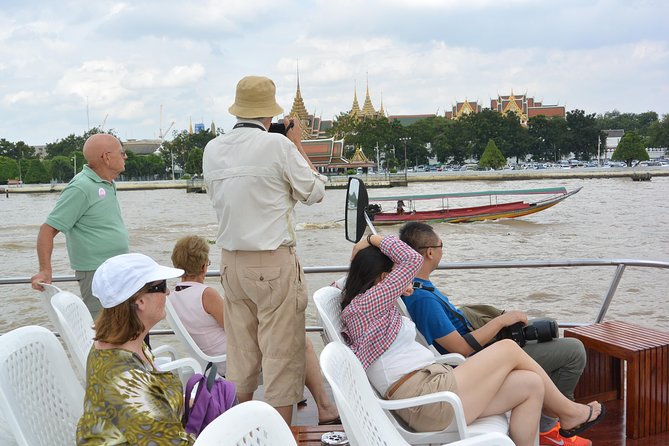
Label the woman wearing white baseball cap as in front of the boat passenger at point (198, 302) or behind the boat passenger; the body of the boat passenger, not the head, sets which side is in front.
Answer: behind

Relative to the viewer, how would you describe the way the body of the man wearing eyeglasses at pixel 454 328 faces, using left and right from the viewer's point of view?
facing to the right of the viewer

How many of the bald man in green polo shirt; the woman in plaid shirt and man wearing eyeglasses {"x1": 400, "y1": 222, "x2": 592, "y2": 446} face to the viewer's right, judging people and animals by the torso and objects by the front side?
3

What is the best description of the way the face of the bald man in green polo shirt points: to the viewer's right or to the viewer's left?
to the viewer's right

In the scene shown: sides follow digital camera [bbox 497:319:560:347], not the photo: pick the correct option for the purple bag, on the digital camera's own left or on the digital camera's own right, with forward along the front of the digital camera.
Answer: on the digital camera's own right

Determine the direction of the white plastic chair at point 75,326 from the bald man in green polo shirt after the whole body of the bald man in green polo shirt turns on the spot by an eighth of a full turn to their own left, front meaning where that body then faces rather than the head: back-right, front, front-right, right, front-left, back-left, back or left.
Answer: back-right

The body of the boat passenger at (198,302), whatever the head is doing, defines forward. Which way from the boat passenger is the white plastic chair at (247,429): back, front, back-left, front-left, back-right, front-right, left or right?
back-right

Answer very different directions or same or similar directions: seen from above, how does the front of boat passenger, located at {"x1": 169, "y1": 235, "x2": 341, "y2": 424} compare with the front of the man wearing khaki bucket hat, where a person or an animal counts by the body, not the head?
same or similar directions

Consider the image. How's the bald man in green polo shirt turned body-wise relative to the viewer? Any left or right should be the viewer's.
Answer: facing to the right of the viewer

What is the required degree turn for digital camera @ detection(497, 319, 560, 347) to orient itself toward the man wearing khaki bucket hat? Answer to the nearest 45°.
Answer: approximately 135° to its right

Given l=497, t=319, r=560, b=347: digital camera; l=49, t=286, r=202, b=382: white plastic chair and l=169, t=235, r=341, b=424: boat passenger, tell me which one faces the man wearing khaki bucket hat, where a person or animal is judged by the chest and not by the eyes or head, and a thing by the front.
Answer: the white plastic chair

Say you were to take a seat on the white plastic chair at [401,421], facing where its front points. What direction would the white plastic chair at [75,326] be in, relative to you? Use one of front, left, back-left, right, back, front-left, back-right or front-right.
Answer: back

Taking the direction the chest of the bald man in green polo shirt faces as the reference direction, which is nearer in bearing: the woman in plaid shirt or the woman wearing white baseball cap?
the woman in plaid shirt

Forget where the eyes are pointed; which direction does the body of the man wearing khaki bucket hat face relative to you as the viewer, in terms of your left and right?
facing away from the viewer and to the right of the viewer

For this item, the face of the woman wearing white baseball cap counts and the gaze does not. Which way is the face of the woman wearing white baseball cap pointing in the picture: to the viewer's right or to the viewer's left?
to the viewer's right

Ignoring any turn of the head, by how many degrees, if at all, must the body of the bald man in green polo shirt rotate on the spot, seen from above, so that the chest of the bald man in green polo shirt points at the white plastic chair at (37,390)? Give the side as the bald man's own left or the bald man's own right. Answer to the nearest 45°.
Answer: approximately 90° to the bald man's own right
